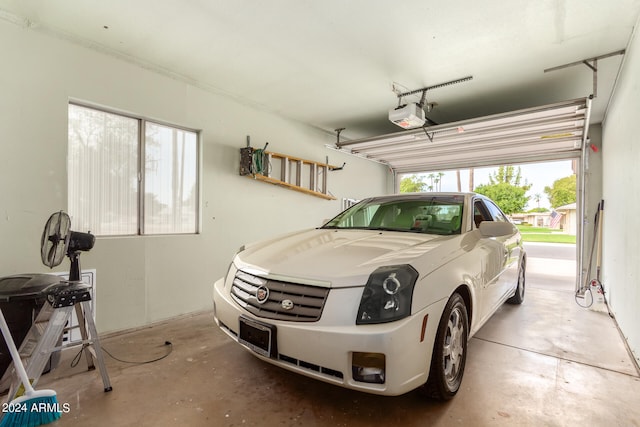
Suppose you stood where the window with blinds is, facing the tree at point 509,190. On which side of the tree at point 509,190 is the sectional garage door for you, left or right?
right

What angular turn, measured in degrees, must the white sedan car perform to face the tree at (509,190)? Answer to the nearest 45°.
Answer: approximately 180°

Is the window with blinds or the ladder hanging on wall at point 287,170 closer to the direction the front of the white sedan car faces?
the window with blinds

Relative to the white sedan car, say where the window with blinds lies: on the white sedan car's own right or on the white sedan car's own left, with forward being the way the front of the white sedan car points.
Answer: on the white sedan car's own right

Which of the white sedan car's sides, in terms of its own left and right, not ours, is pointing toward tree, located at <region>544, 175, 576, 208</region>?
back

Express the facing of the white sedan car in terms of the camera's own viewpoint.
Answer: facing the viewer and to the left of the viewer

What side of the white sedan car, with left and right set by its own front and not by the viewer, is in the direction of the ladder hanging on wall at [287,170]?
right

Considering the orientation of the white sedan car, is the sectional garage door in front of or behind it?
behind

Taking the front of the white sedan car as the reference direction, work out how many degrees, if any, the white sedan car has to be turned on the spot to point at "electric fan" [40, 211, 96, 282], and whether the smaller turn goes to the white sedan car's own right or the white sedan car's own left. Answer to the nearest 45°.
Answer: approximately 45° to the white sedan car's own right

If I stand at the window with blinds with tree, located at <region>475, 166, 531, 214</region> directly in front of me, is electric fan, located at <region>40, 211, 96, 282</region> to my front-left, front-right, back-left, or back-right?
back-right

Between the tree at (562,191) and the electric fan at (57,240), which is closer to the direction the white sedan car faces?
the electric fan

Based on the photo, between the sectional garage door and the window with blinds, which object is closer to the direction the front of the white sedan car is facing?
the window with blinds
